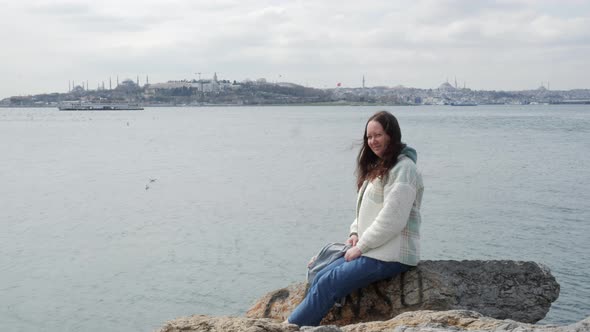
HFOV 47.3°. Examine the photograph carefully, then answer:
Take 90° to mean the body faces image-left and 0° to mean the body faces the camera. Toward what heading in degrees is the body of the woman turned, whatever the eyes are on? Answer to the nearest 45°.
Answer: approximately 45°

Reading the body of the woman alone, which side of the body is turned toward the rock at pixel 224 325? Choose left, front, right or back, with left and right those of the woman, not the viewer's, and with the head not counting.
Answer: front
